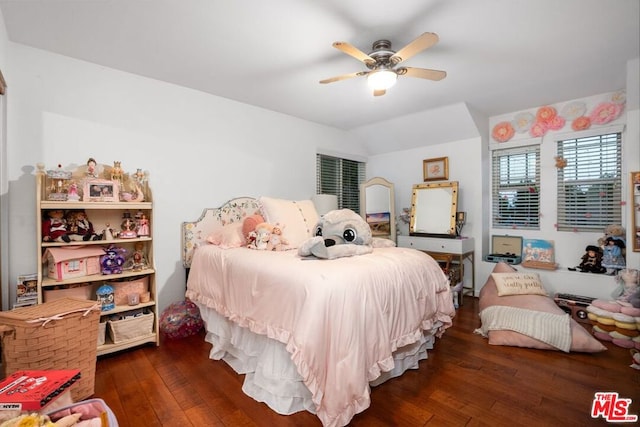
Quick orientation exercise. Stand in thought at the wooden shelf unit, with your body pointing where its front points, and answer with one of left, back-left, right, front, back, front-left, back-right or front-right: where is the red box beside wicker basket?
front-right

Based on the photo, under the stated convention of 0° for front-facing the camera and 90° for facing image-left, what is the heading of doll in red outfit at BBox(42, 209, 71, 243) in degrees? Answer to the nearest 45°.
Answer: approximately 315°

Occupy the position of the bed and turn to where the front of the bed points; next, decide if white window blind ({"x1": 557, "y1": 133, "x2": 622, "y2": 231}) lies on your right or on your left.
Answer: on your left

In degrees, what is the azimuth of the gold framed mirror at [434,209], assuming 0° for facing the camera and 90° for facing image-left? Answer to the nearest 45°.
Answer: approximately 45°
